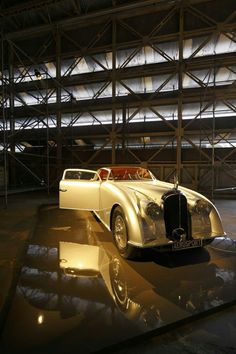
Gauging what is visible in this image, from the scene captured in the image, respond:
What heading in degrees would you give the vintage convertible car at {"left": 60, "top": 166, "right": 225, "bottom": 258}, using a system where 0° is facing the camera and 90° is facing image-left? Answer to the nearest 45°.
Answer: approximately 315°
